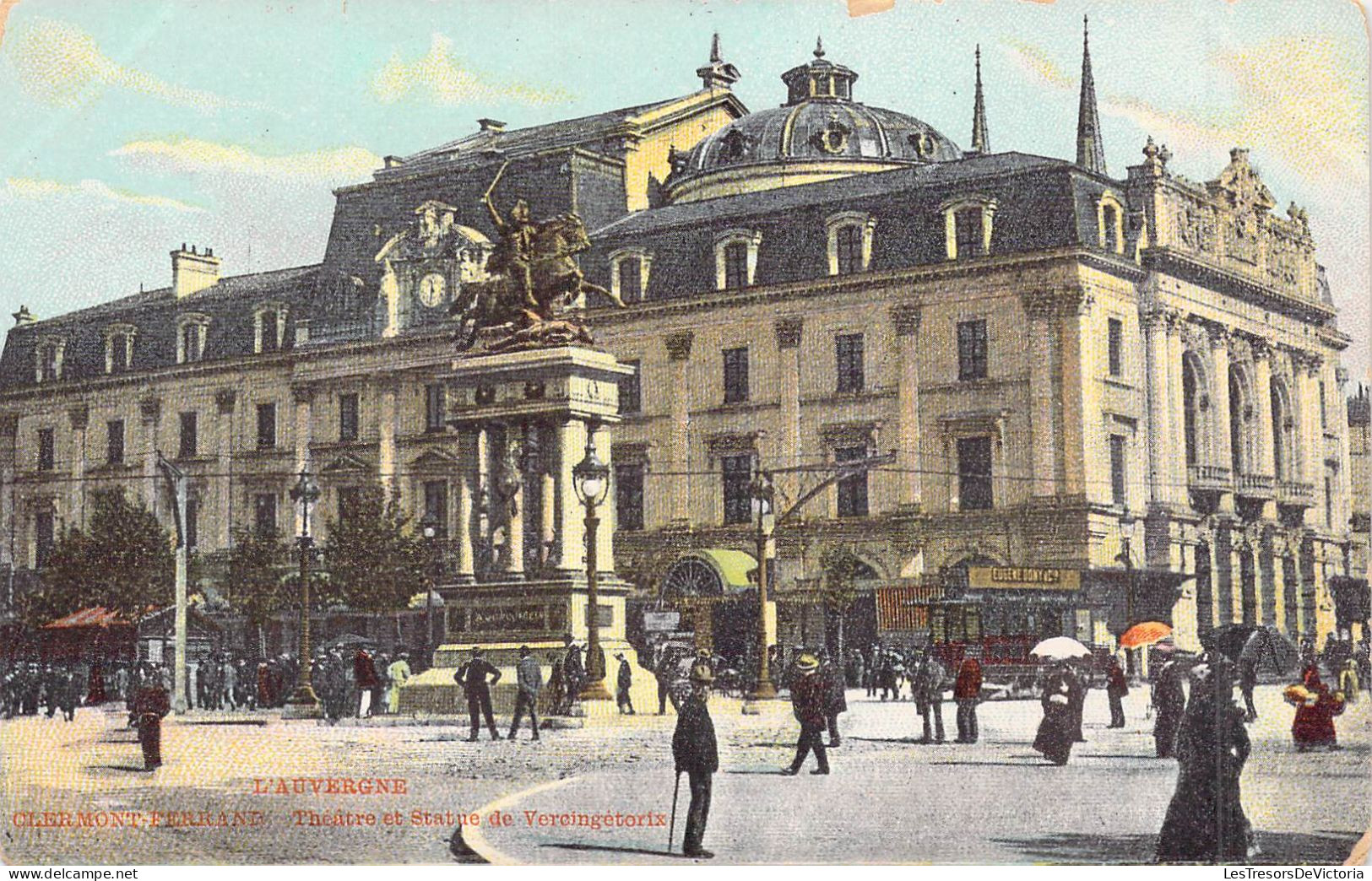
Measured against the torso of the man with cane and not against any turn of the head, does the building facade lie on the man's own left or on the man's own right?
on the man's own left

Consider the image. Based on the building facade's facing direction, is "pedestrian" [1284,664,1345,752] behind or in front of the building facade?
in front

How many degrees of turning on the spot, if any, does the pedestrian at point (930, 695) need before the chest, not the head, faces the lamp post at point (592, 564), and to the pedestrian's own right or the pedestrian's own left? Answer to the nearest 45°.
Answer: approximately 90° to the pedestrian's own right

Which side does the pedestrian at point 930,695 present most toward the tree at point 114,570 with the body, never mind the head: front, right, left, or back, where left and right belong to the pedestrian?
right

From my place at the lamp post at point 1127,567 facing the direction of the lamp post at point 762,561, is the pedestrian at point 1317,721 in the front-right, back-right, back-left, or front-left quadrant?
back-left

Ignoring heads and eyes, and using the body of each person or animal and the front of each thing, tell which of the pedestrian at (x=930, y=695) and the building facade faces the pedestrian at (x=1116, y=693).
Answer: the building facade
